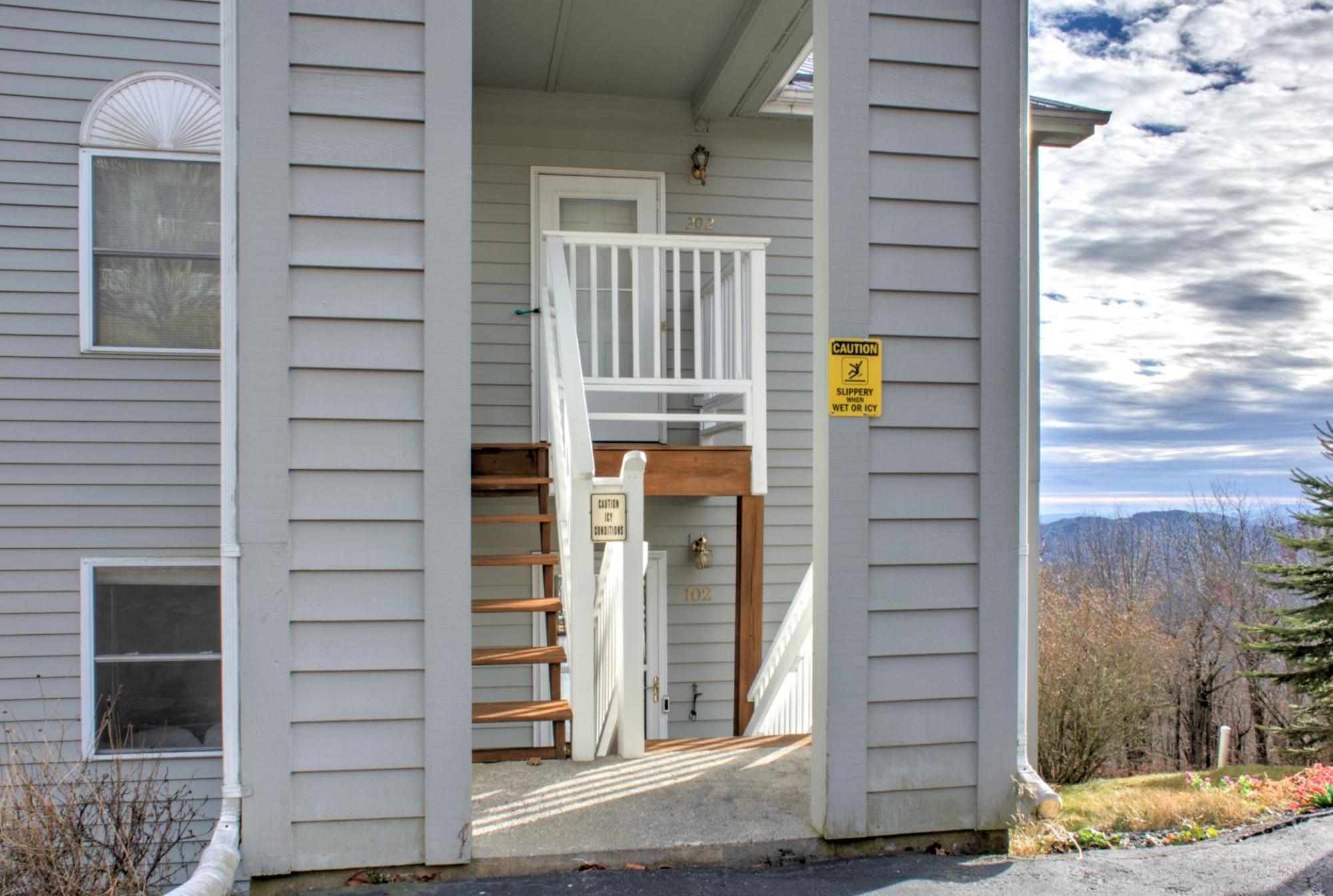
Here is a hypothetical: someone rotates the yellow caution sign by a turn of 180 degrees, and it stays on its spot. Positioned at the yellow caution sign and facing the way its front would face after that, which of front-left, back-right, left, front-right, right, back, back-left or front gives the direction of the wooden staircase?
front-left

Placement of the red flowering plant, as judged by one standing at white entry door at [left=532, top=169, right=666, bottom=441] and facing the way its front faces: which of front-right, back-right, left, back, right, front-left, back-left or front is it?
front-left

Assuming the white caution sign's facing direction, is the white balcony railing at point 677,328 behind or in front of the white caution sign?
behind

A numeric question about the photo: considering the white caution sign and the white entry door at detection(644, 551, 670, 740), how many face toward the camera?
2

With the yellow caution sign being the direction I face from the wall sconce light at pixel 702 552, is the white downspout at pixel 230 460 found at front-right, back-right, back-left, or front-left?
front-right

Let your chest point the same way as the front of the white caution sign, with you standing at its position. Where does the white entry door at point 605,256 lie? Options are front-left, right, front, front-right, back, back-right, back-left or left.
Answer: back

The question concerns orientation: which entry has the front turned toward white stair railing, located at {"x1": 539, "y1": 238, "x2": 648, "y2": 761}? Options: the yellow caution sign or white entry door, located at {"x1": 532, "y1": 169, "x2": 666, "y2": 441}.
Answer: the white entry door

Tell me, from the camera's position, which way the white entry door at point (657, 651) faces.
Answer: facing the viewer

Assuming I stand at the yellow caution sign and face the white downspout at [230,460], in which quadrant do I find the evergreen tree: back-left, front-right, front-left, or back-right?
back-right

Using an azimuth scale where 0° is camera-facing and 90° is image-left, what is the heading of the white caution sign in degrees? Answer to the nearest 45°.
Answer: approximately 0°

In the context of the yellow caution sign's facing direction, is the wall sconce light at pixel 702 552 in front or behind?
behind

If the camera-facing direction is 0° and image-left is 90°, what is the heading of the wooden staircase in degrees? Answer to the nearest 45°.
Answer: approximately 0°

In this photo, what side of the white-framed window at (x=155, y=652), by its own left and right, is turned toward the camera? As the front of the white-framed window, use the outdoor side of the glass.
front
